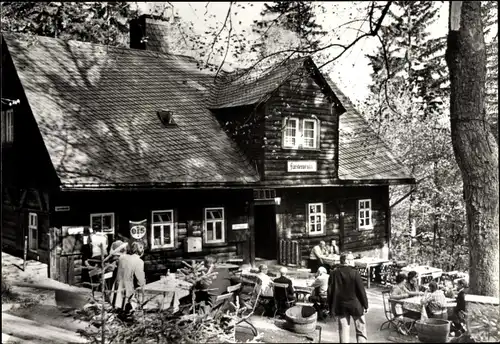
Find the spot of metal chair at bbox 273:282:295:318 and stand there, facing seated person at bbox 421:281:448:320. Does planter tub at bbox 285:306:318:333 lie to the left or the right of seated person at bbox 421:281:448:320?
right

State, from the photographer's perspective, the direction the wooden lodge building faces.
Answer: facing the viewer and to the right of the viewer

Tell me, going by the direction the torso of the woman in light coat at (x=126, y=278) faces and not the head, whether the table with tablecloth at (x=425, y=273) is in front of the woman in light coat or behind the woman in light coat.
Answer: in front

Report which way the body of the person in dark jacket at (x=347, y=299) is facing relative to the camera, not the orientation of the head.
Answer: away from the camera

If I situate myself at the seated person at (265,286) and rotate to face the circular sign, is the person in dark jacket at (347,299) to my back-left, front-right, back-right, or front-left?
back-left

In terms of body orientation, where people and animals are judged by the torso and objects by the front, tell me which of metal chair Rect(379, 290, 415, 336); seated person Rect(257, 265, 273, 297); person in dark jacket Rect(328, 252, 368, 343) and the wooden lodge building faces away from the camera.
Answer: the person in dark jacket

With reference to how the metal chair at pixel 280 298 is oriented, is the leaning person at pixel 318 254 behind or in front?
in front

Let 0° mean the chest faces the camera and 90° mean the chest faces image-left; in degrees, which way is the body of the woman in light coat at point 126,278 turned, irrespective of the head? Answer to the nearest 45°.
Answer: approximately 225°

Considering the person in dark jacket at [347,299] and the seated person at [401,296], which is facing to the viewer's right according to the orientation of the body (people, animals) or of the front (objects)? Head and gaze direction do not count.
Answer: the seated person

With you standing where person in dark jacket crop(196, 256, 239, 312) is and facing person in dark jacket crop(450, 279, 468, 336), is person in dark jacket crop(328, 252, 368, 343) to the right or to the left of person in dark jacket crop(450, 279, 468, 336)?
right
